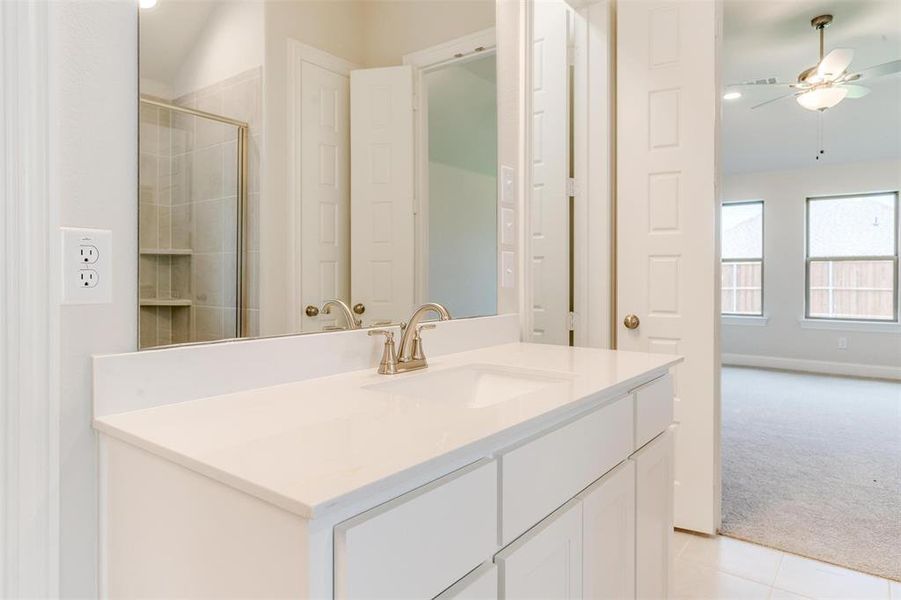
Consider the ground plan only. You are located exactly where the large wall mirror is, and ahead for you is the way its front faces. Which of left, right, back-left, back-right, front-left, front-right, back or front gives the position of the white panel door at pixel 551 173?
left

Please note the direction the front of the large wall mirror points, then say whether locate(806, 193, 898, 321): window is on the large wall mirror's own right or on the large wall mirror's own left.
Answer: on the large wall mirror's own left

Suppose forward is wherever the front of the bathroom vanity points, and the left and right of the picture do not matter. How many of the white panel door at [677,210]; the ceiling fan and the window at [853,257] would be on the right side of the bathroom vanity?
0

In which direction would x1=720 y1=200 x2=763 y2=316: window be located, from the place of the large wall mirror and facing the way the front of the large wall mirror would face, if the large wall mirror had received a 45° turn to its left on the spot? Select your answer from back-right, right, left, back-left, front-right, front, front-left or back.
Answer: front-left

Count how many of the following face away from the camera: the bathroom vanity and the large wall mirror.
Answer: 0

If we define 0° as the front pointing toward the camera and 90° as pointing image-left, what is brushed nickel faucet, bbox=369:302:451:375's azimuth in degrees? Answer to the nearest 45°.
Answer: approximately 315°

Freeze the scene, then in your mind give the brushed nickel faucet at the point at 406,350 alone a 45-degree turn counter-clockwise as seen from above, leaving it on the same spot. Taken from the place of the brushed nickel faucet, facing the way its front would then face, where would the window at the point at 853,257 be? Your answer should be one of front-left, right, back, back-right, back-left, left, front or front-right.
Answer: front-left

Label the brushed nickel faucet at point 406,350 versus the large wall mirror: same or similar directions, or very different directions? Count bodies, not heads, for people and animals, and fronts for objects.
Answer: same or similar directions

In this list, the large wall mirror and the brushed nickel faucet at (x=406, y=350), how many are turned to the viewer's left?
0

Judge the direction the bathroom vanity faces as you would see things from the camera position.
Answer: facing the viewer and to the right of the viewer

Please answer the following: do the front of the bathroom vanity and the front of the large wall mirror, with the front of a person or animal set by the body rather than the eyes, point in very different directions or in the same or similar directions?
same or similar directions

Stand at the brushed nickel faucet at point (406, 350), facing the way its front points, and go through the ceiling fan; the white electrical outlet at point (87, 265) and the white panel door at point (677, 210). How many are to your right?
1

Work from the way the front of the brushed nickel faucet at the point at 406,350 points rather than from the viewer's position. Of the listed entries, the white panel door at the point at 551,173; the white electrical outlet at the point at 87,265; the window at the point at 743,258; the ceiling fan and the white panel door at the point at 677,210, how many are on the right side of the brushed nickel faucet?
1

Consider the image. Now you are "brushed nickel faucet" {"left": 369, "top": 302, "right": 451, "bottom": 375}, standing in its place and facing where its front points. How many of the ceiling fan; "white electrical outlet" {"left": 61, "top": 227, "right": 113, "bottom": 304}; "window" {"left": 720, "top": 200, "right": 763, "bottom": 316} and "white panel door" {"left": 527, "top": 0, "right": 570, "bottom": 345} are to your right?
1

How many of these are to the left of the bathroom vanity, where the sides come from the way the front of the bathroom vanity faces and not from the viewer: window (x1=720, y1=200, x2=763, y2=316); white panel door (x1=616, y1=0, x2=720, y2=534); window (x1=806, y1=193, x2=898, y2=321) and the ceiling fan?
4
